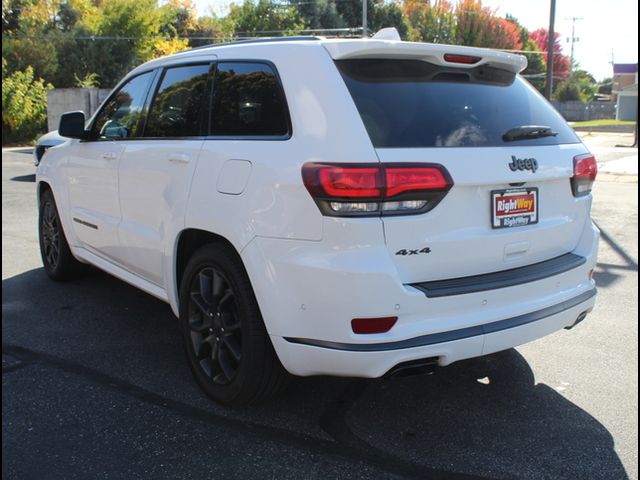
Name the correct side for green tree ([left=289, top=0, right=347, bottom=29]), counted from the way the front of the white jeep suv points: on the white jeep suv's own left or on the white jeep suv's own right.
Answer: on the white jeep suv's own right

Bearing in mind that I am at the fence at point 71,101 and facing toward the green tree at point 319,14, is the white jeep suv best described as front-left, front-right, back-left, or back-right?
back-right

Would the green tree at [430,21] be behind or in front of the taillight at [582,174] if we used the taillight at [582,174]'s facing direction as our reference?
behind

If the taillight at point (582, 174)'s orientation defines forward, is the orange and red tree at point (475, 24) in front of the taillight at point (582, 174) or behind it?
behind

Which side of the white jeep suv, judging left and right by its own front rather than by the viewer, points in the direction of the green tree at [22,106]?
front

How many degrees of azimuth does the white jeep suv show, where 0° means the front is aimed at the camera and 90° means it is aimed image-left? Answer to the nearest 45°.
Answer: approximately 135°

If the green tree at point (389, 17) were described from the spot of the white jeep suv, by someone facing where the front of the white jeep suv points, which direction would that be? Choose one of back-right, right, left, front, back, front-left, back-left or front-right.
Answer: front-right

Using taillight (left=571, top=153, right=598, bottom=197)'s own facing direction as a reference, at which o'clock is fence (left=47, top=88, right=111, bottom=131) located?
The fence is roughly at 6 o'clock from the taillight.

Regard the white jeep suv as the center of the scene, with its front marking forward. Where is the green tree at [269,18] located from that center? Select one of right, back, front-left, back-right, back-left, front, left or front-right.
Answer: front-right

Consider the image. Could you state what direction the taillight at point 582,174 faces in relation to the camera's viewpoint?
facing the viewer and to the right of the viewer

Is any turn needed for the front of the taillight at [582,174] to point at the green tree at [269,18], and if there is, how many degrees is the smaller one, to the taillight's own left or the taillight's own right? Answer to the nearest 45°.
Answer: approximately 180°
